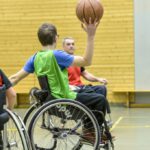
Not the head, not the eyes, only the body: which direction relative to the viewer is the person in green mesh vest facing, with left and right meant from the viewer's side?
facing away from the viewer and to the right of the viewer

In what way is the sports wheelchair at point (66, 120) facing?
to the viewer's right
